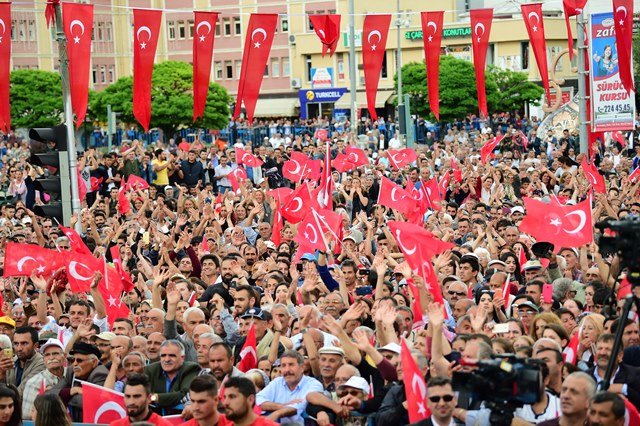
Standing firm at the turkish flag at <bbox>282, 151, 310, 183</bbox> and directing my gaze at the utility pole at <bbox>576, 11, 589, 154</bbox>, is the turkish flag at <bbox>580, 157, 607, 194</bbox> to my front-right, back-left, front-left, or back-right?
front-right

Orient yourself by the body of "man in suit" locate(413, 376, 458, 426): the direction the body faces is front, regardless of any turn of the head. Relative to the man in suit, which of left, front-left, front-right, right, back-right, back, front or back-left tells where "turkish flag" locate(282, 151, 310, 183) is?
back

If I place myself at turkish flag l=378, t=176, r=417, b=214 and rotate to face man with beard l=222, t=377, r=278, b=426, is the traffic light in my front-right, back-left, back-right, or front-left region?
front-right

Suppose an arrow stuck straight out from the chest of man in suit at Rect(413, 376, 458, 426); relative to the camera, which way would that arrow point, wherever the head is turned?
toward the camera

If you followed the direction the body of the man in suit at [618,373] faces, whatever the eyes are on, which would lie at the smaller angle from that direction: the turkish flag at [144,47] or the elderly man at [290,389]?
the elderly man

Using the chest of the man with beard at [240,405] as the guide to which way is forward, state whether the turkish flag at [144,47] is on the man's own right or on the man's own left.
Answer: on the man's own right

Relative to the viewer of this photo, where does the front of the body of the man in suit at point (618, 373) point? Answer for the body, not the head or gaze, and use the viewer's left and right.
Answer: facing the viewer and to the left of the viewer

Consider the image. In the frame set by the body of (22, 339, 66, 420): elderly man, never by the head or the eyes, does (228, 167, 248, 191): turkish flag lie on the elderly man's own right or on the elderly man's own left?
on the elderly man's own left
